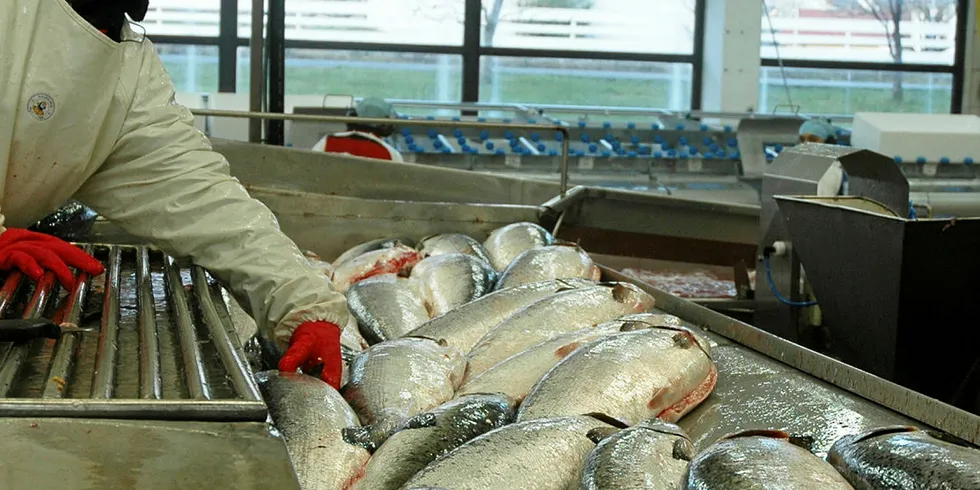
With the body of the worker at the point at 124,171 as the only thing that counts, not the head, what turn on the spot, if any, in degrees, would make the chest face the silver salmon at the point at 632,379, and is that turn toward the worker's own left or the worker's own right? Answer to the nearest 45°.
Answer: approximately 45° to the worker's own left

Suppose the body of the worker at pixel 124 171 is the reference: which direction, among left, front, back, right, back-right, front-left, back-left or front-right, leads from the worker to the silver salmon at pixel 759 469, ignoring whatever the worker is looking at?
front-left
